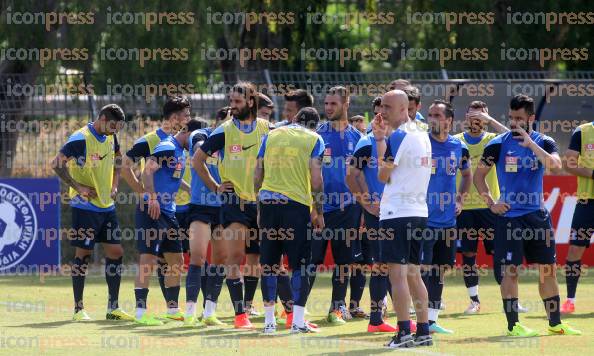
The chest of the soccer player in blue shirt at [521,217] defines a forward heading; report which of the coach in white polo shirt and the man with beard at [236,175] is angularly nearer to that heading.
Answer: the coach in white polo shirt

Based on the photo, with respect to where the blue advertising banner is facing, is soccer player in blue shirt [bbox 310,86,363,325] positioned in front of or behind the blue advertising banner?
in front

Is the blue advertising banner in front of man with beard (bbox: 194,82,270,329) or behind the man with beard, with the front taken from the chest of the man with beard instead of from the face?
behind

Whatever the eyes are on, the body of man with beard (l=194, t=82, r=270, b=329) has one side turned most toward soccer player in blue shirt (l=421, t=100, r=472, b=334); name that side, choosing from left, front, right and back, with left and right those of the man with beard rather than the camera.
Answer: left

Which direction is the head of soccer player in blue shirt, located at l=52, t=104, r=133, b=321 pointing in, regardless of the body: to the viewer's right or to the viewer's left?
to the viewer's right

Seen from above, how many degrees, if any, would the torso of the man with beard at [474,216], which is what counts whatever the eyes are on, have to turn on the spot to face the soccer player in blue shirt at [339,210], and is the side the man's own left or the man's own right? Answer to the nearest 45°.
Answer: approximately 45° to the man's own right

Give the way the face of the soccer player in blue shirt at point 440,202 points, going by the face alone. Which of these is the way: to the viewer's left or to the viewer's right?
to the viewer's left

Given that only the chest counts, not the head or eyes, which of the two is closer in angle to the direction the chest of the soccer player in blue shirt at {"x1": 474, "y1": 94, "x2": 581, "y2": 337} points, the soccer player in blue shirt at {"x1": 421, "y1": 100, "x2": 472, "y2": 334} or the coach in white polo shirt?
the coach in white polo shirt

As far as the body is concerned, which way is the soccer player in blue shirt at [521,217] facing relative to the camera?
toward the camera

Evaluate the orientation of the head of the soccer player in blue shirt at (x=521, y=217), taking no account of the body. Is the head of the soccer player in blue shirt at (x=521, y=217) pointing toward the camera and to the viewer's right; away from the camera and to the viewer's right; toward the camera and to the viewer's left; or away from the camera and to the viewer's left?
toward the camera and to the viewer's left

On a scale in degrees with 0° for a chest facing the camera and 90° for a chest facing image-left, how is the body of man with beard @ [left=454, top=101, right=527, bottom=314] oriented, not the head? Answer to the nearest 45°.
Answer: approximately 0°

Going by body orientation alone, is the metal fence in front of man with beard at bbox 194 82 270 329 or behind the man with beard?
behind

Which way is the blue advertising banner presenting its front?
toward the camera

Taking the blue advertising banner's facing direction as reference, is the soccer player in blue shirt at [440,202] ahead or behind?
ahead
